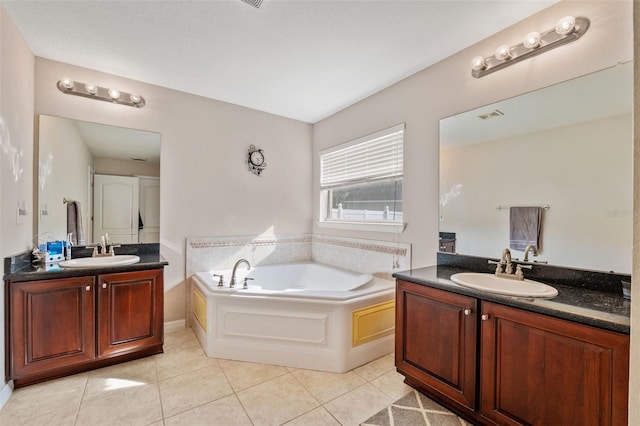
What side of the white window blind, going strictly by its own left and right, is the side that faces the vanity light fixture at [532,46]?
left

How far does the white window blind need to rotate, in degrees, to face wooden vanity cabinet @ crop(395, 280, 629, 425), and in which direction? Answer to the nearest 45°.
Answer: approximately 90° to its left

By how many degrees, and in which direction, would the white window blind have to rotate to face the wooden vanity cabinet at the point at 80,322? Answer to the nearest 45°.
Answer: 0° — it already faces it

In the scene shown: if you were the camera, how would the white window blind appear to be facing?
facing the viewer and to the left of the viewer

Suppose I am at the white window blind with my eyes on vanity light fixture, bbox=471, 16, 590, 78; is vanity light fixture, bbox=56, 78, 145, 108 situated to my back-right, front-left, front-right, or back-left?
back-right

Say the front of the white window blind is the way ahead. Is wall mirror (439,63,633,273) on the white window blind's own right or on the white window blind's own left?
on the white window blind's own left

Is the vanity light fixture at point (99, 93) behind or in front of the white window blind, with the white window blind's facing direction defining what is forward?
in front

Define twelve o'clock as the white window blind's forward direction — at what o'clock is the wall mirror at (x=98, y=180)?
The wall mirror is roughly at 1 o'clock from the white window blind.
